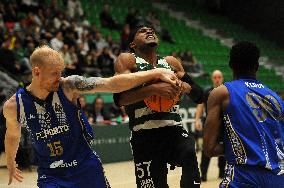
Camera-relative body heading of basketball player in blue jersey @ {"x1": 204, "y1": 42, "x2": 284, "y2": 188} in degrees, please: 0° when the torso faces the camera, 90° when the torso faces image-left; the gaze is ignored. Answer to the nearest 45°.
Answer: approximately 135°

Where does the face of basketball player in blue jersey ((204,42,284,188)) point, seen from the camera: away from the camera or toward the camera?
away from the camera

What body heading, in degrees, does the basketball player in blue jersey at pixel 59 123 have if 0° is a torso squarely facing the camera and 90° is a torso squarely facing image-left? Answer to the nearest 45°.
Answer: approximately 0°

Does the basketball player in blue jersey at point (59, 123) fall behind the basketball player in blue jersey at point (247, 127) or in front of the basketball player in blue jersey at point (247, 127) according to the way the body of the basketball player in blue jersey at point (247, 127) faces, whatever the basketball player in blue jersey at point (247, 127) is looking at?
in front

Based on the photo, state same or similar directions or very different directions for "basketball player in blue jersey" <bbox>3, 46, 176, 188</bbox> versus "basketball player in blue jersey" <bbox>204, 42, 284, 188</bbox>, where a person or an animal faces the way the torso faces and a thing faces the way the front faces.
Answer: very different directions

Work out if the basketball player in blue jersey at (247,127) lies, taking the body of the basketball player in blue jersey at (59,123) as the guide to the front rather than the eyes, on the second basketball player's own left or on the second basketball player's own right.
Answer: on the second basketball player's own left
